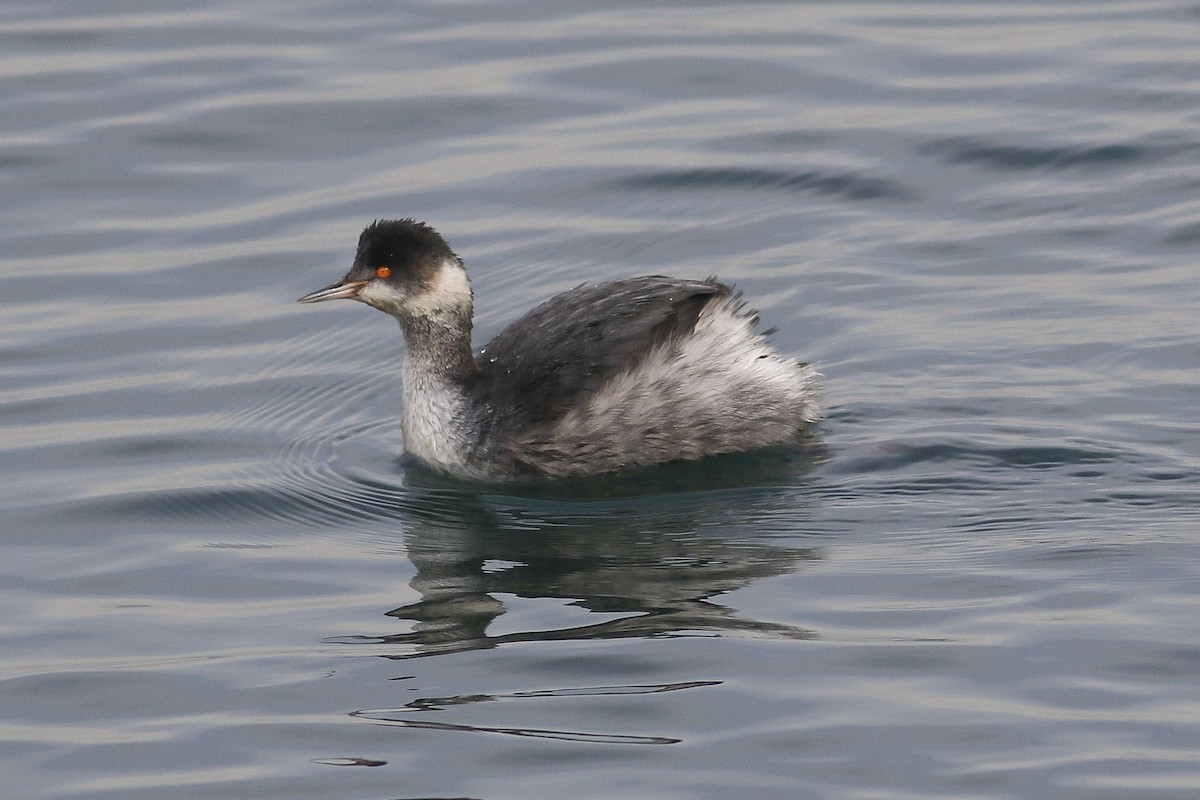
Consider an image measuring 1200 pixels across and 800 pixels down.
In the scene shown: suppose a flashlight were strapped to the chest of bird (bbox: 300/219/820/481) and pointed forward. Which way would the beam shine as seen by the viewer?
to the viewer's left
